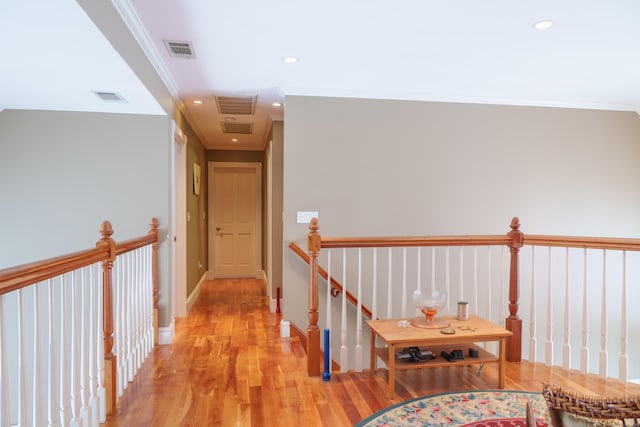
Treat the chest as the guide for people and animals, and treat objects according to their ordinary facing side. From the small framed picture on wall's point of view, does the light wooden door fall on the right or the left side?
on its left

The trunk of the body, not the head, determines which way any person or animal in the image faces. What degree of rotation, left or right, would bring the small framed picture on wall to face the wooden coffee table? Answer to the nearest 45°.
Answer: approximately 90° to its right

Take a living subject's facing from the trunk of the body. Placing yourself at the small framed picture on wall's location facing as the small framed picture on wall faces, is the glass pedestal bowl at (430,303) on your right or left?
on your right

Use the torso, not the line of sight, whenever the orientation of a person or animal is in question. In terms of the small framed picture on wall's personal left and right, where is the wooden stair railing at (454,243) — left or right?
on its right

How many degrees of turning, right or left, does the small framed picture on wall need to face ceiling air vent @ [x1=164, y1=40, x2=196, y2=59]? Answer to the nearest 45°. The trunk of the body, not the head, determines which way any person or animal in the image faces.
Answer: approximately 90° to its right

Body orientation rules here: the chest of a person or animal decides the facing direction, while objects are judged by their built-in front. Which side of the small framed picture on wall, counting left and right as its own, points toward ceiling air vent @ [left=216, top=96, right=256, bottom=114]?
right

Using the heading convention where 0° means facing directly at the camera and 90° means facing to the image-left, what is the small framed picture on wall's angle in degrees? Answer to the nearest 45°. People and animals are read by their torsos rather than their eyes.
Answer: approximately 270°

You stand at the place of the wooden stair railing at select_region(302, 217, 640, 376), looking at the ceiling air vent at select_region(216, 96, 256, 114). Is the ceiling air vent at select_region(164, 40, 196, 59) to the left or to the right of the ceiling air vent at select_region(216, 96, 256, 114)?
left

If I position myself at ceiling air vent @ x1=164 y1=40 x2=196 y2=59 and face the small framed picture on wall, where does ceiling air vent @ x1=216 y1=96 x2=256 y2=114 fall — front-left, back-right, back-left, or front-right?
front-right

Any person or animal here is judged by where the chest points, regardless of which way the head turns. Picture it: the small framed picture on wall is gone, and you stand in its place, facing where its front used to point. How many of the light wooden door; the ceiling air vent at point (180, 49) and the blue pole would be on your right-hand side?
2
